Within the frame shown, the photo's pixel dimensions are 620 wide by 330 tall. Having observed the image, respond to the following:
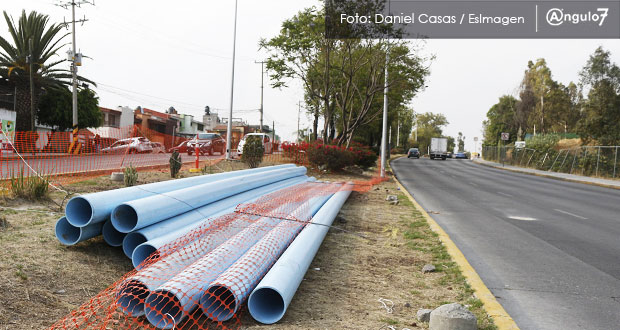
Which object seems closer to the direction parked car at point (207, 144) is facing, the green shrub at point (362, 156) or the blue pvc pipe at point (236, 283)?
the blue pvc pipe

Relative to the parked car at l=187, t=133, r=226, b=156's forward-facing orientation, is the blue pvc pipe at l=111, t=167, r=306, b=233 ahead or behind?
ahead

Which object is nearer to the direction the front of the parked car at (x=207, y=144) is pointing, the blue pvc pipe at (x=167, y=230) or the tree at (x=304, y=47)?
the blue pvc pipe

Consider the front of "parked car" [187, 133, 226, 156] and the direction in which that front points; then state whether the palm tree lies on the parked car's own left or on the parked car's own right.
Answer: on the parked car's own right

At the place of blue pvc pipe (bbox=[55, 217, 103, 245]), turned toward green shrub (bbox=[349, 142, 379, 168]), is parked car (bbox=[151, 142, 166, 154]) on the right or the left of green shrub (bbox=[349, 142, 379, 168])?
left

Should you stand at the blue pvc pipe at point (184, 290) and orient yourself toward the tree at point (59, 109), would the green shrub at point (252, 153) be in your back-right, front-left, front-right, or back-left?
front-right

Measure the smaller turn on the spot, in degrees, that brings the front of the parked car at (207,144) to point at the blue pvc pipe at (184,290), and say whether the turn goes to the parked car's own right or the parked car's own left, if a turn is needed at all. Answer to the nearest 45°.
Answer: approximately 45° to the parked car's own left

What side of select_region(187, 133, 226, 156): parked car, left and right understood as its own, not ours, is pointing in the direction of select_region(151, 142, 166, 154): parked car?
front

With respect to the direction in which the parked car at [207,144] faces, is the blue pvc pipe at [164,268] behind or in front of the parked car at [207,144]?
in front

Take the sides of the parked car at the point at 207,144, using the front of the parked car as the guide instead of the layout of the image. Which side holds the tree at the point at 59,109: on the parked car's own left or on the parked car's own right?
on the parked car's own right

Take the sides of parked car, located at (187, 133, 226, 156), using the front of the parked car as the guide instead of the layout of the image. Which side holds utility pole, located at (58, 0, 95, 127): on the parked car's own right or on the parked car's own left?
on the parked car's own right

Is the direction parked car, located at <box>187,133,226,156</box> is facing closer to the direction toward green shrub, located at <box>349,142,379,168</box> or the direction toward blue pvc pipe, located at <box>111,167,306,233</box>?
the blue pvc pipe
